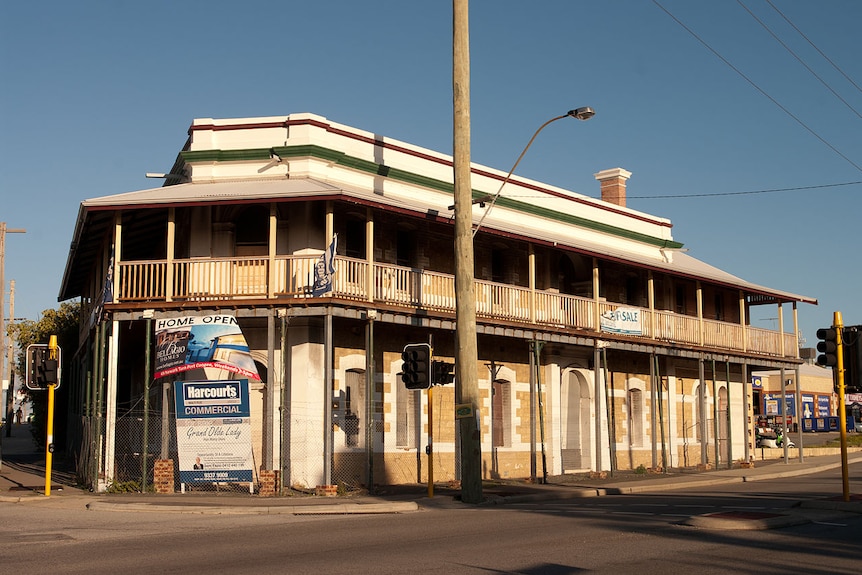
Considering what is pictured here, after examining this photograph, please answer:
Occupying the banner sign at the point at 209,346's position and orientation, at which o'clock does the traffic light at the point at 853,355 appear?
The traffic light is roughly at 10 o'clock from the banner sign.

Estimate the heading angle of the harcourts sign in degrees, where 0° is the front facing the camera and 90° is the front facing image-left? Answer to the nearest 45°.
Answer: approximately 0°

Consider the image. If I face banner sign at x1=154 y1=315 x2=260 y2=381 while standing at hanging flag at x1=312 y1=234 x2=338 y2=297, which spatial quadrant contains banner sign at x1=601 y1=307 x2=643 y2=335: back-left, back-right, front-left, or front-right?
back-right

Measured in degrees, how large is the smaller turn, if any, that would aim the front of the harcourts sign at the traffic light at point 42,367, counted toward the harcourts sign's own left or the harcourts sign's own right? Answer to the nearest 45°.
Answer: approximately 90° to the harcourts sign's own right

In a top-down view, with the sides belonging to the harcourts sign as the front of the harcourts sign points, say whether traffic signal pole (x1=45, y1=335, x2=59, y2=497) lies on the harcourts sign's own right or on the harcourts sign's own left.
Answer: on the harcourts sign's own right

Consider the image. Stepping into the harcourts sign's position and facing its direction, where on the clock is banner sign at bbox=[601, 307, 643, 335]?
The banner sign is roughly at 8 o'clock from the harcourts sign.

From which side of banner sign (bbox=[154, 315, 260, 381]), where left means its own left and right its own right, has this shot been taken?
front

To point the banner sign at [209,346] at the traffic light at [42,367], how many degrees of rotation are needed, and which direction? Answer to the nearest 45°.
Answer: approximately 90° to its right

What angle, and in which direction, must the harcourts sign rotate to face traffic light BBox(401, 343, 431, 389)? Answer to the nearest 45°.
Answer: approximately 45° to its left

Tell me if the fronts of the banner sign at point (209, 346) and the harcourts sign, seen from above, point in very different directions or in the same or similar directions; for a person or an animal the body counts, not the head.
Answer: same or similar directions

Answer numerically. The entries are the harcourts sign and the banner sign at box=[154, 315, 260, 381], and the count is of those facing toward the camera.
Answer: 2

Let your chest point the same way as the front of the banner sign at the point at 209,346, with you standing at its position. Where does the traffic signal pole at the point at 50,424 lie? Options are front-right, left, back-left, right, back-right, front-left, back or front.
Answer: right

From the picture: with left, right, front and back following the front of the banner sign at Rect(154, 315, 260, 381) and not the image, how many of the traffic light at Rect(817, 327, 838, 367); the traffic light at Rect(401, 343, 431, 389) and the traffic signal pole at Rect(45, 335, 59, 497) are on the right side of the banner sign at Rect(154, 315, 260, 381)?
1

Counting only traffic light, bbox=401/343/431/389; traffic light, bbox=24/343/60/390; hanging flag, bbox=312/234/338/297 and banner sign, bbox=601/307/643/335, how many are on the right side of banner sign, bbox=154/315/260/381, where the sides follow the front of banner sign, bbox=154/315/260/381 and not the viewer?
1
